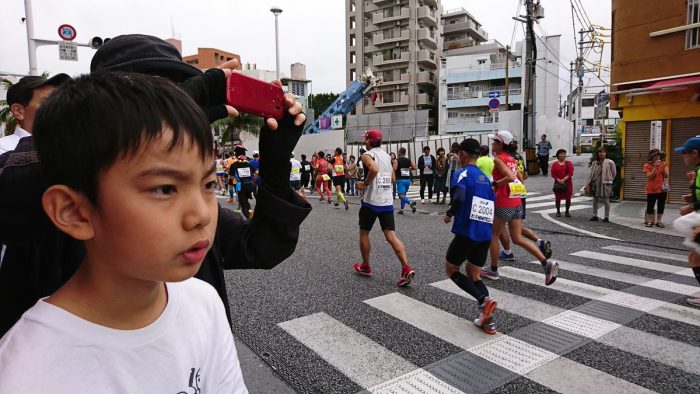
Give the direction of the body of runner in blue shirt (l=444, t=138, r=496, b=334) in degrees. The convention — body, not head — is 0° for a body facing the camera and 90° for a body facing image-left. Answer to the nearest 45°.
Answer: approximately 135°

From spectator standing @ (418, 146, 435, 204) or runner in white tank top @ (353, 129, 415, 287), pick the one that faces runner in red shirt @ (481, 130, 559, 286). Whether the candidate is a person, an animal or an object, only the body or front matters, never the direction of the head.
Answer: the spectator standing

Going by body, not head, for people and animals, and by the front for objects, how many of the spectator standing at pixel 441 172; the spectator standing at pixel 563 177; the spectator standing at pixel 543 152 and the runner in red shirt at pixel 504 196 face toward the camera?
3

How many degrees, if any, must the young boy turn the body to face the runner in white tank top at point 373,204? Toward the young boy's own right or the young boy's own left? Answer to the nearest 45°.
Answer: approximately 90° to the young boy's own left

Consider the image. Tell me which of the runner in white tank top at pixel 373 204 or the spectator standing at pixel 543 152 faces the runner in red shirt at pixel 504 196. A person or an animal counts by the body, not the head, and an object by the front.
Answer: the spectator standing

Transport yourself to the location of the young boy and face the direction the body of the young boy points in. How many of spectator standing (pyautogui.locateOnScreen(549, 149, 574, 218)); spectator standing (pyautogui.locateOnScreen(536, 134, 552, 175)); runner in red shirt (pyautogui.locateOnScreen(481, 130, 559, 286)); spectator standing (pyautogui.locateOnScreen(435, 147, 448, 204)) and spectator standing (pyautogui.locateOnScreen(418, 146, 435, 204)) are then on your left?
5

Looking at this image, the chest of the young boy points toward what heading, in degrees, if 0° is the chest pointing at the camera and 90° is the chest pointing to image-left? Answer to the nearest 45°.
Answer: approximately 315°

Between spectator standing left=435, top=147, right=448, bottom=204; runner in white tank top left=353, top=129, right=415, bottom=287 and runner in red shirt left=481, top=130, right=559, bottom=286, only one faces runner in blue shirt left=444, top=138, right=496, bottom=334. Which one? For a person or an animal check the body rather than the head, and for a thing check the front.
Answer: the spectator standing

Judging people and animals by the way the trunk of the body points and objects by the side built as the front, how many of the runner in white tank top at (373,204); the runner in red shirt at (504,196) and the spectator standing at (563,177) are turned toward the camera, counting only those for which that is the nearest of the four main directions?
1

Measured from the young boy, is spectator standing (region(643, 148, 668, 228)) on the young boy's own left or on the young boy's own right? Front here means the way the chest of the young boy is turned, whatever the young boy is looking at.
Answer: on the young boy's own left

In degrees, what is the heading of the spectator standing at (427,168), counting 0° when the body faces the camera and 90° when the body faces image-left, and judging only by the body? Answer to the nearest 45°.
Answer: approximately 0°

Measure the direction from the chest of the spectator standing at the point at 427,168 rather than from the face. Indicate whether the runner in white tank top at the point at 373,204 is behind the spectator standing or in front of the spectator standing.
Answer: in front

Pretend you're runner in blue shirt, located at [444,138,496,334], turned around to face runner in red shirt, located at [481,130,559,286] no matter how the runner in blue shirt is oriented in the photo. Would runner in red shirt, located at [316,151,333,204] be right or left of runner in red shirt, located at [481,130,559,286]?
left

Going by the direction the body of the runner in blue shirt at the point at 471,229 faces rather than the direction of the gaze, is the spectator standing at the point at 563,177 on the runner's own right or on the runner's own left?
on the runner's own right
